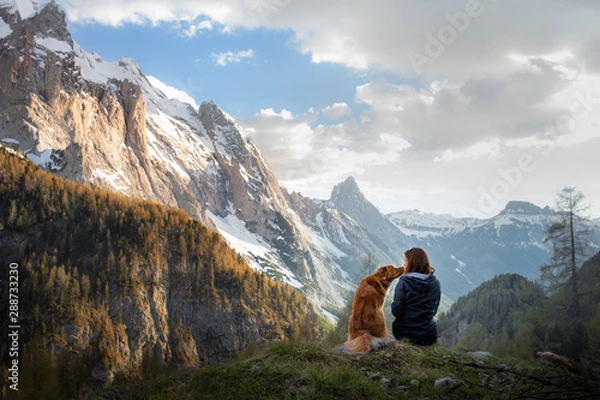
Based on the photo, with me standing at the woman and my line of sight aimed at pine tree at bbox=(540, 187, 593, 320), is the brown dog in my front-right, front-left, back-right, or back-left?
back-left

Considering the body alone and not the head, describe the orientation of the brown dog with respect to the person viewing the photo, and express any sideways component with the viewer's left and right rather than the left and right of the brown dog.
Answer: facing away from the viewer and to the right of the viewer

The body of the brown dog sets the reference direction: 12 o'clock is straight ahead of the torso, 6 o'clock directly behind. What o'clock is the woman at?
The woman is roughly at 3 o'clock from the brown dog.

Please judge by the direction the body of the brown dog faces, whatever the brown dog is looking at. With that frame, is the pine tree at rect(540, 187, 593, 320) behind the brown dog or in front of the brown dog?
in front
